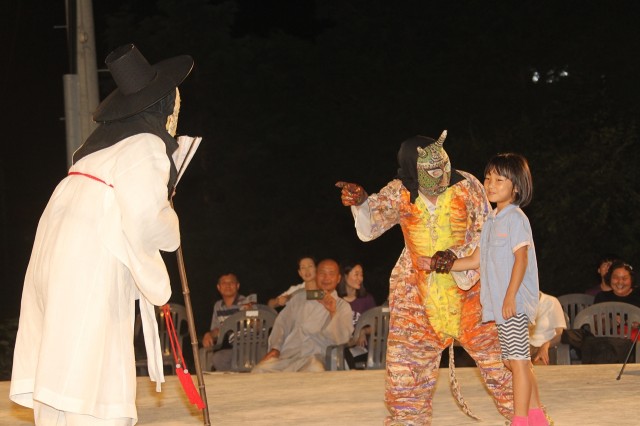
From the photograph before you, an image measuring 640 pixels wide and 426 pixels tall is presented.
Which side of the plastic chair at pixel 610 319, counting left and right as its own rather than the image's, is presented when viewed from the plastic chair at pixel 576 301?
back

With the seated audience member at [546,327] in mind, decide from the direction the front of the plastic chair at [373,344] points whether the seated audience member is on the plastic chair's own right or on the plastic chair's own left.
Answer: on the plastic chair's own left

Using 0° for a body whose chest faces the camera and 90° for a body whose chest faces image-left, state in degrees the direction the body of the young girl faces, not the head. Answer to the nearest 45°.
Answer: approximately 45°

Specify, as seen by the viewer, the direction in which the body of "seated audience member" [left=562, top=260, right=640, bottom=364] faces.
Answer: toward the camera

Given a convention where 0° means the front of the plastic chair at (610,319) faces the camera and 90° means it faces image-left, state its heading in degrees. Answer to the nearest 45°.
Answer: approximately 0°

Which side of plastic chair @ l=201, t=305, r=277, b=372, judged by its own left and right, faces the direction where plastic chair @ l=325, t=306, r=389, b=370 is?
left

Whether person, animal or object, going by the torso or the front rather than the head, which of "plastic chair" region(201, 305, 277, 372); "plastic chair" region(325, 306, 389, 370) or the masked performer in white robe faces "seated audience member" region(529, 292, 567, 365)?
the masked performer in white robe

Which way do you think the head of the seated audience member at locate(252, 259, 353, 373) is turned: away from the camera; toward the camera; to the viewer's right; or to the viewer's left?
toward the camera

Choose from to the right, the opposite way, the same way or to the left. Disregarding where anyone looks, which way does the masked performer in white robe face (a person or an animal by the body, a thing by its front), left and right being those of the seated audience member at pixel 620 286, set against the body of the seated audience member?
the opposite way

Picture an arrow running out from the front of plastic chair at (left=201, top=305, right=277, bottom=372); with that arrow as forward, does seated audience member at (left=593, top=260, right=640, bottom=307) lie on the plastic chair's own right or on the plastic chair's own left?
on the plastic chair's own left

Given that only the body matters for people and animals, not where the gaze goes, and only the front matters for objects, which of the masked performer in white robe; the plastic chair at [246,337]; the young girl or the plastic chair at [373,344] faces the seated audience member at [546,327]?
the masked performer in white robe

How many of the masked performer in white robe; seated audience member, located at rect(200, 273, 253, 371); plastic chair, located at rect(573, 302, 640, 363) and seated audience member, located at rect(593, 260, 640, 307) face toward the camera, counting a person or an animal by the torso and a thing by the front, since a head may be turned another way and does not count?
3

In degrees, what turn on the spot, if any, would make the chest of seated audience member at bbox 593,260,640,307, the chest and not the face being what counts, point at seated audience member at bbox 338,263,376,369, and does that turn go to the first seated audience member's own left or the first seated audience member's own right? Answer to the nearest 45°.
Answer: approximately 90° to the first seated audience member's own right

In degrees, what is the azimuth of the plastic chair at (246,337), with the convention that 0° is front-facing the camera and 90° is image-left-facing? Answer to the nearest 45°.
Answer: approximately 45°

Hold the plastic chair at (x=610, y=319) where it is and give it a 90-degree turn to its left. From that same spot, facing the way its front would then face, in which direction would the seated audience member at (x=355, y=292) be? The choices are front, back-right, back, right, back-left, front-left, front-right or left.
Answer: back

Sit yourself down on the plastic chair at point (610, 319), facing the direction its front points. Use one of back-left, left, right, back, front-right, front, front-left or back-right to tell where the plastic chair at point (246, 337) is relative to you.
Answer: right
